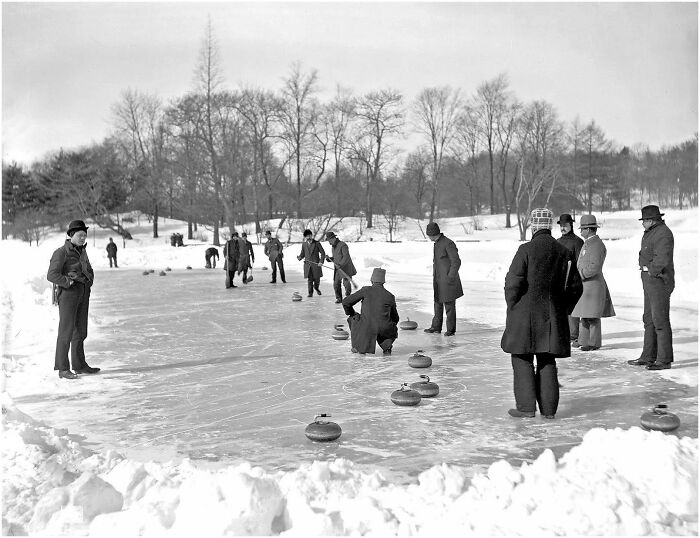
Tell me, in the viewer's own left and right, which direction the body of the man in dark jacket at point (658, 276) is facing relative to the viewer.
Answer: facing to the left of the viewer

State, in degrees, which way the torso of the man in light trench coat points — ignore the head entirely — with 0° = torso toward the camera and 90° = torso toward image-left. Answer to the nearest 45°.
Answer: approximately 90°

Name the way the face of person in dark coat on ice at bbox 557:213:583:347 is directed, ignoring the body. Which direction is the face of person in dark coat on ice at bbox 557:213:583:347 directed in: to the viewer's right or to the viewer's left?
to the viewer's left

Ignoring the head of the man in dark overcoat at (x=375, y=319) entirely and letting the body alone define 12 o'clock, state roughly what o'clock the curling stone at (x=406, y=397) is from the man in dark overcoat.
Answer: The curling stone is roughly at 6 o'clock from the man in dark overcoat.

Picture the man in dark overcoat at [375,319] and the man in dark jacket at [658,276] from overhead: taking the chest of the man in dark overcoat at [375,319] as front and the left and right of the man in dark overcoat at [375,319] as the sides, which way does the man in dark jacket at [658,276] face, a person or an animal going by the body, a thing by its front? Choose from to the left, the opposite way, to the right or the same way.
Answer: to the left

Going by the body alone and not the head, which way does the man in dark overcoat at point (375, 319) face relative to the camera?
away from the camera

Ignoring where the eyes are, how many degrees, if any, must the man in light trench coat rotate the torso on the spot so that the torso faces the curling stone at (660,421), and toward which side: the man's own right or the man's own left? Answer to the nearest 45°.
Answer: approximately 90° to the man's own left

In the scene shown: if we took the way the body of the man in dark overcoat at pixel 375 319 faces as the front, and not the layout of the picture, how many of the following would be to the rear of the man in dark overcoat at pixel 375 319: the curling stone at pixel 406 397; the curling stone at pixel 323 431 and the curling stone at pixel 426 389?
3

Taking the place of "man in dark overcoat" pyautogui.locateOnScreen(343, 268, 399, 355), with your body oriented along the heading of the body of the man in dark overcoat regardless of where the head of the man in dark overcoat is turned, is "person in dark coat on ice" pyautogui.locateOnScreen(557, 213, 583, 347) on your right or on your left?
on your right

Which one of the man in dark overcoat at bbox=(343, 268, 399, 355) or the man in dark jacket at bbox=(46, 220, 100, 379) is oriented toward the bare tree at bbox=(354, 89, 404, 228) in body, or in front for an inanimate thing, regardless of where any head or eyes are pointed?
the man in dark overcoat at bbox=(343, 268, 399, 355)

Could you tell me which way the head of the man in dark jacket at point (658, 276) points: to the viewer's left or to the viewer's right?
to the viewer's left

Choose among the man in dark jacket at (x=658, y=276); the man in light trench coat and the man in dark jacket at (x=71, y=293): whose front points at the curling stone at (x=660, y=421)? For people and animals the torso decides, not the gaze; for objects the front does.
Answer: the man in dark jacket at (x=71, y=293)

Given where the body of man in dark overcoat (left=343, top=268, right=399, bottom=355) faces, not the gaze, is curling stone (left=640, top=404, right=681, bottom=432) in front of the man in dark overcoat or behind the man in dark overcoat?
behind
